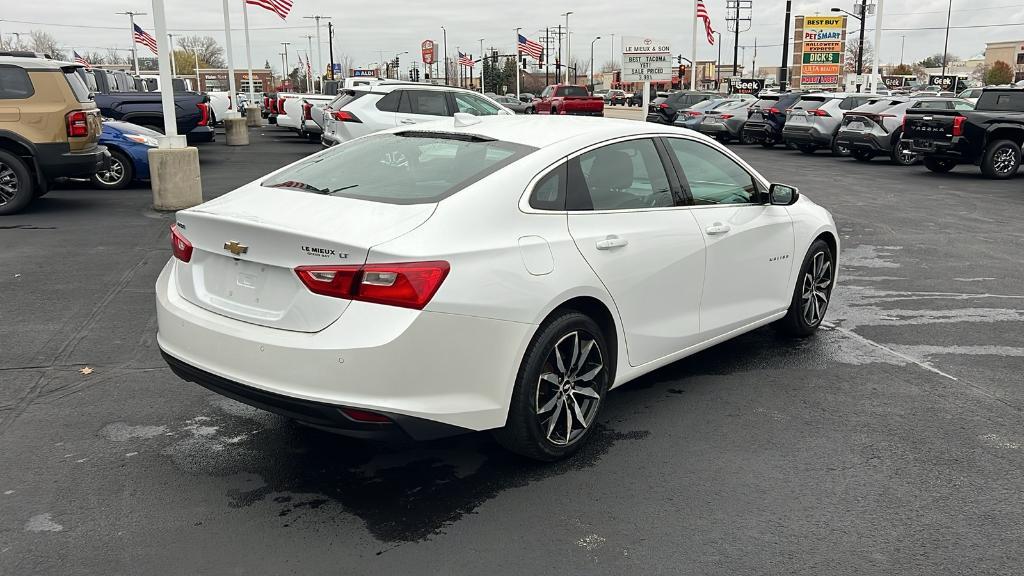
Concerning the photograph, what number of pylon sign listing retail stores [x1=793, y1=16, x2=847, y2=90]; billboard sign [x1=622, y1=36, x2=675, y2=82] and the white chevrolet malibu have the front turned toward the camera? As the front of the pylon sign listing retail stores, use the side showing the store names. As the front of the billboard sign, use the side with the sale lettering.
2

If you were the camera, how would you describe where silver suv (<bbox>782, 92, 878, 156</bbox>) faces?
facing away from the viewer and to the right of the viewer

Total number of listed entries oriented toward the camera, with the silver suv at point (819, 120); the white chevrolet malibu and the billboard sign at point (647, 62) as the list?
1

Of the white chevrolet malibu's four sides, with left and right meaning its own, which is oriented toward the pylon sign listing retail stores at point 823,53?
front

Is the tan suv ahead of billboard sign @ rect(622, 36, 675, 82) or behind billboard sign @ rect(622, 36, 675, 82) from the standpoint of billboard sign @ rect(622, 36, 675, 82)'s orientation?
ahead

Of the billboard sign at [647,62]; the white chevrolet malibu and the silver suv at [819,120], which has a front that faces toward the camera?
the billboard sign

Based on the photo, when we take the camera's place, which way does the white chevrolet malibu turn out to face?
facing away from the viewer and to the right of the viewer

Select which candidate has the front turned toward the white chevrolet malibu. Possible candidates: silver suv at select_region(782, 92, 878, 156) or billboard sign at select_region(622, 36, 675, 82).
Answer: the billboard sign

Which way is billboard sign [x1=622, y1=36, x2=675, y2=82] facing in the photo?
toward the camera

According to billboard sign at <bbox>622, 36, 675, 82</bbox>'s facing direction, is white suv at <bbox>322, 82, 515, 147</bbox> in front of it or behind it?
in front

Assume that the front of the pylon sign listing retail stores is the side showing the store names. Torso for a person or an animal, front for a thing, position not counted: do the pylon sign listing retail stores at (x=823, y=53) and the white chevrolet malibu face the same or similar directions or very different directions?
very different directions

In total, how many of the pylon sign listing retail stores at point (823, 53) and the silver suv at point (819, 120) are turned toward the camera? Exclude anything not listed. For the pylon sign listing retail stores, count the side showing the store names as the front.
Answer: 1

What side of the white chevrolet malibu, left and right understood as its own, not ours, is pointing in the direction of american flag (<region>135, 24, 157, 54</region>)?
left

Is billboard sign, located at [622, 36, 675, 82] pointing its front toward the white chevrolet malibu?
yes

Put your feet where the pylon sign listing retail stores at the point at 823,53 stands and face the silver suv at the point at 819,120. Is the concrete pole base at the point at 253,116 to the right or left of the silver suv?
right
